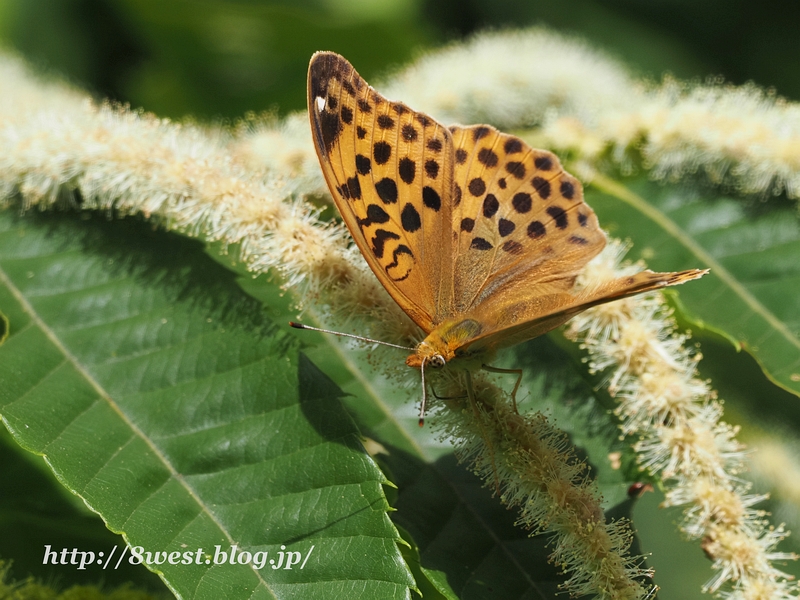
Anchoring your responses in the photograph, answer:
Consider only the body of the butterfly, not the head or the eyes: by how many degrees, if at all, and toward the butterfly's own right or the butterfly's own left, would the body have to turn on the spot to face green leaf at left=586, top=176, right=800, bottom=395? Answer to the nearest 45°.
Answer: approximately 180°

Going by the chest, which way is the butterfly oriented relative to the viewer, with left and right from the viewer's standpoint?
facing the viewer and to the left of the viewer
